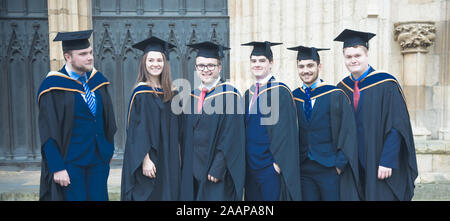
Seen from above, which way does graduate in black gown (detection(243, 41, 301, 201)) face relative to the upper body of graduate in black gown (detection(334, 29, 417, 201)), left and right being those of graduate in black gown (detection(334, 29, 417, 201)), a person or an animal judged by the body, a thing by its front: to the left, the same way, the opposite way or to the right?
the same way

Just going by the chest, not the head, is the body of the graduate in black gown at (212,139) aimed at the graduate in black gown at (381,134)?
no

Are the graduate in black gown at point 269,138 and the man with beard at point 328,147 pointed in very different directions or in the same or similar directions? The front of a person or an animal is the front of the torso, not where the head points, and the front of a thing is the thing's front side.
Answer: same or similar directions

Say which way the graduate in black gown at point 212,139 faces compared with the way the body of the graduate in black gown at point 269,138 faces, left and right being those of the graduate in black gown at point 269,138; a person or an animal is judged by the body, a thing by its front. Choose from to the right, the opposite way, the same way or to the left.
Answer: the same way

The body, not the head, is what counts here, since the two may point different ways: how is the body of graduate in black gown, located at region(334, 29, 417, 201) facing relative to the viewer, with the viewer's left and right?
facing the viewer and to the left of the viewer

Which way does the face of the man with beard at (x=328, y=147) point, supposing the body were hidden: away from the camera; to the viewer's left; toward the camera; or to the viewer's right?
toward the camera

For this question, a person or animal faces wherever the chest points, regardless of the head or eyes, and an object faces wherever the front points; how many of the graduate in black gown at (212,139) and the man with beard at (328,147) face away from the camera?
0

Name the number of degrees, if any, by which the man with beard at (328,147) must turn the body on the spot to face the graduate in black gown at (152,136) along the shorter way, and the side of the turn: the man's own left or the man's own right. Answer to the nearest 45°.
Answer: approximately 45° to the man's own right

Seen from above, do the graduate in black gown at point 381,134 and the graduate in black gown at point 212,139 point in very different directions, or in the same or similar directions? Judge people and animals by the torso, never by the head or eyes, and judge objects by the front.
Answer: same or similar directions

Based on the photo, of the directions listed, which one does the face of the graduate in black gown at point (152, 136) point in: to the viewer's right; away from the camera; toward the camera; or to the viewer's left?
toward the camera

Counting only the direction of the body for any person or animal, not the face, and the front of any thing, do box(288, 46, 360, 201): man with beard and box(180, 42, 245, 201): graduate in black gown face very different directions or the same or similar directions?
same or similar directions

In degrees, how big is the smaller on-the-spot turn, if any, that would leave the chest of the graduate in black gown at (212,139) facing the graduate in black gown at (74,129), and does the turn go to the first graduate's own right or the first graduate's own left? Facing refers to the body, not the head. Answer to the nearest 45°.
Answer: approximately 45° to the first graduate's own right
